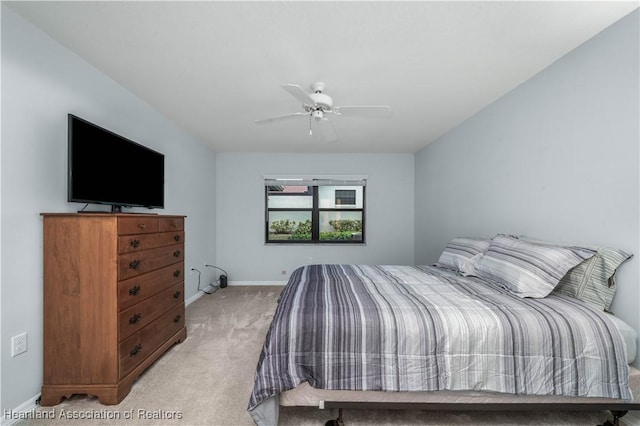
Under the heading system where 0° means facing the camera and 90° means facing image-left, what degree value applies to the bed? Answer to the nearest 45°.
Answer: approximately 90°

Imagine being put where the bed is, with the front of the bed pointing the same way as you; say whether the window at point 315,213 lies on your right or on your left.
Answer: on your right

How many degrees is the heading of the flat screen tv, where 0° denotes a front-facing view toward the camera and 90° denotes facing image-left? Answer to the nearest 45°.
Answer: approximately 315°

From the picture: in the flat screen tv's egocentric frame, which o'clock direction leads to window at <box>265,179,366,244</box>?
The window is roughly at 10 o'clock from the flat screen tv.

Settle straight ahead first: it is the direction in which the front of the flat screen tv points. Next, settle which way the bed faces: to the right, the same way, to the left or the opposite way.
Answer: the opposite way

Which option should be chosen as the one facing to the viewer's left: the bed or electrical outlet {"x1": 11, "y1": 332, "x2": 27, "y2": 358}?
the bed

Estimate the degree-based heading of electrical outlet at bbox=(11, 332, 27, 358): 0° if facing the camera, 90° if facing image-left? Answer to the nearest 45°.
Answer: approximately 315°

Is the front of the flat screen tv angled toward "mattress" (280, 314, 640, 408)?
yes

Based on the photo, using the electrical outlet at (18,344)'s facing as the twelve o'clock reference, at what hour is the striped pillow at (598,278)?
The striped pillow is roughly at 12 o'clock from the electrical outlet.

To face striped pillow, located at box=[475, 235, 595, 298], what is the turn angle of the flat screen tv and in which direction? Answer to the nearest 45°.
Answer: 0° — it already faces it
